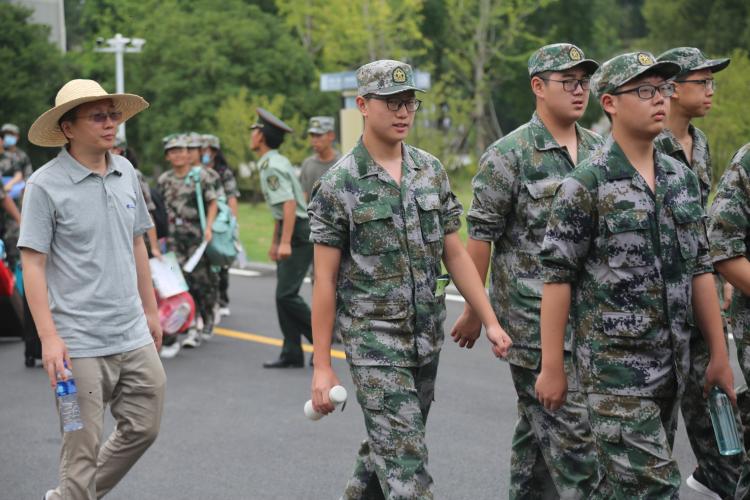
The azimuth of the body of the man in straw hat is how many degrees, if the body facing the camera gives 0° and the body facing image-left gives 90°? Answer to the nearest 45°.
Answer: approximately 315°

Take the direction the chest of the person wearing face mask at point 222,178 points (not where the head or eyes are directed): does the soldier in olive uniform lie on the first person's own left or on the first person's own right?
on the first person's own left

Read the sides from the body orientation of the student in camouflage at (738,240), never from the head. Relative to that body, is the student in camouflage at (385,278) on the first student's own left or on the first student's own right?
on the first student's own right

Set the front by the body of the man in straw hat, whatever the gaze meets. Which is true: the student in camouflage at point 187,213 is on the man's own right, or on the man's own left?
on the man's own left

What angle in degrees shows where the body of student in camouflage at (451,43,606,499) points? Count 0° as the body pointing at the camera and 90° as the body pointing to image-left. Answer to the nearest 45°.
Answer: approximately 315°

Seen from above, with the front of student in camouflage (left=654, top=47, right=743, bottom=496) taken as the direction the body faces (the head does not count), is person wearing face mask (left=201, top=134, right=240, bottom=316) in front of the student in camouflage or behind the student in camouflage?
behind
